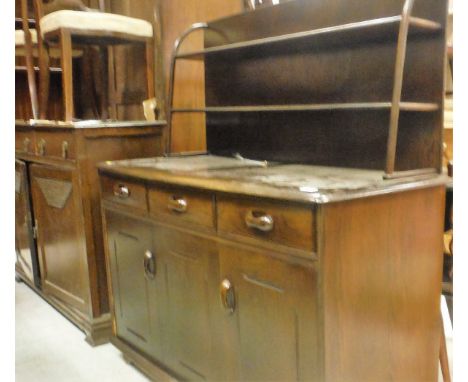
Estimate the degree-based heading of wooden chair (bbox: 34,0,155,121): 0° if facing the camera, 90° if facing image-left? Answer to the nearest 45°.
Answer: approximately 315°

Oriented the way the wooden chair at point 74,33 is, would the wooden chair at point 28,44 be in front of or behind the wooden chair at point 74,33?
behind

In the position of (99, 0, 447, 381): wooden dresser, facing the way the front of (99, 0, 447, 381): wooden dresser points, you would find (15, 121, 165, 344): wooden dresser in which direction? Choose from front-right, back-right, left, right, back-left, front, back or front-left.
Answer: right

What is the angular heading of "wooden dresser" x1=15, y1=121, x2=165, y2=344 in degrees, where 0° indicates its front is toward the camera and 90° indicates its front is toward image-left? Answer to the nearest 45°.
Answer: approximately 45°

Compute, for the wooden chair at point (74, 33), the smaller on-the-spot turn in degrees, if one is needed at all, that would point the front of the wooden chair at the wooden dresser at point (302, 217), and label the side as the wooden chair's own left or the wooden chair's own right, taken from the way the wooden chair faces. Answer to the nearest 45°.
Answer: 0° — it already faces it

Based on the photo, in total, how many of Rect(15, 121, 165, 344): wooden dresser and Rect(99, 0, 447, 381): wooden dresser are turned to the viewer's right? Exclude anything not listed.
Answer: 0

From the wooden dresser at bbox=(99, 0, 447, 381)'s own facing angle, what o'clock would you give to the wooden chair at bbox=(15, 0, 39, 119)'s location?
The wooden chair is roughly at 3 o'clock from the wooden dresser.

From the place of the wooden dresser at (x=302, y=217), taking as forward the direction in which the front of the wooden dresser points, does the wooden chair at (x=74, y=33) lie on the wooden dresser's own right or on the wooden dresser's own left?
on the wooden dresser's own right
